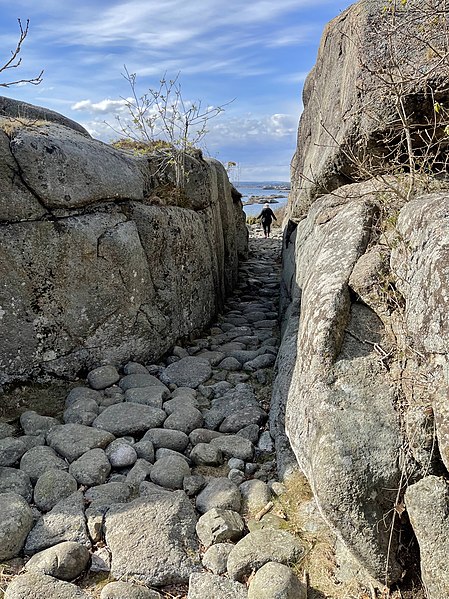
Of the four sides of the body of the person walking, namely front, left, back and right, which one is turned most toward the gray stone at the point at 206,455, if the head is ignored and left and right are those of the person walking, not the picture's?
back

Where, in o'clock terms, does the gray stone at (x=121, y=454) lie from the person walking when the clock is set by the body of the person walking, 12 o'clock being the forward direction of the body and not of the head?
The gray stone is roughly at 6 o'clock from the person walking.

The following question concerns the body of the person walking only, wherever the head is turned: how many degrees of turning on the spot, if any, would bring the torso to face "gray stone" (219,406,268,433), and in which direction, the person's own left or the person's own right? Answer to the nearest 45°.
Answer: approximately 180°

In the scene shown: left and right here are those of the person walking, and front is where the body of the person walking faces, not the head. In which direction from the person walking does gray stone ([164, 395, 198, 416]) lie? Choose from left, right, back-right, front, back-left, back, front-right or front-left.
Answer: back

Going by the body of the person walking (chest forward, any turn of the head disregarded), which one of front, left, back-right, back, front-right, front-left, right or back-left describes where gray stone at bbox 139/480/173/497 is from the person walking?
back

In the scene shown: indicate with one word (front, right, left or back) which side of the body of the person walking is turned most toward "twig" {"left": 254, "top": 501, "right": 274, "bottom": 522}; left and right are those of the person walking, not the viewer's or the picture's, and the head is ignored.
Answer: back

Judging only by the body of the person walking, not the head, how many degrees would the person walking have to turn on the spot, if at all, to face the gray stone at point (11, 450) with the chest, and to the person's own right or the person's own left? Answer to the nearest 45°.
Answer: approximately 180°

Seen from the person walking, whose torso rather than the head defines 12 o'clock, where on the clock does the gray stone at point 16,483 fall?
The gray stone is roughly at 6 o'clock from the person walking.

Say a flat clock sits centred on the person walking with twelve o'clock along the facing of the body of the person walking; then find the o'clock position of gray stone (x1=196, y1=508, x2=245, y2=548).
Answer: The gray stone is roughly at 6 o'clock from the person walking.

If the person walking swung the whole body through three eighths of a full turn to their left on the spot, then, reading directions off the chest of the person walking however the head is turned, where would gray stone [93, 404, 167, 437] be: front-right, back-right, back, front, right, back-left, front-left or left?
front-left

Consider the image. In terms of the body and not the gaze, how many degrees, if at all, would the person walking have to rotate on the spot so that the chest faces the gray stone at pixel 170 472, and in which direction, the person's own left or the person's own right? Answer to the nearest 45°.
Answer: approximately 180°

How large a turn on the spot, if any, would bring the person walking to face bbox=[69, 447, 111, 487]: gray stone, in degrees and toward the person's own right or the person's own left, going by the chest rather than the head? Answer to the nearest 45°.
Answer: approximately 180°

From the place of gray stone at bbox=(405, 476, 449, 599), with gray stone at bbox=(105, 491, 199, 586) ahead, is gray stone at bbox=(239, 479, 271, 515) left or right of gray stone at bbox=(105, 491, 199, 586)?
right

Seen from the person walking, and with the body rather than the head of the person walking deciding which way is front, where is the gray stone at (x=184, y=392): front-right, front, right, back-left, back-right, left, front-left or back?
back

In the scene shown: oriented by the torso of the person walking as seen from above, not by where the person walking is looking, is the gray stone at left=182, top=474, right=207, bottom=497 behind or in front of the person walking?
behind

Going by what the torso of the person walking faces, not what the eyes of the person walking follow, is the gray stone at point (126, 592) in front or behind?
behind

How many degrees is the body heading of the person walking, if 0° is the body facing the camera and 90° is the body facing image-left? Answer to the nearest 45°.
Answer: approximately 180°

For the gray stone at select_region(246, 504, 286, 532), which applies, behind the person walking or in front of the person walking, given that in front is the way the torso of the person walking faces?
behind

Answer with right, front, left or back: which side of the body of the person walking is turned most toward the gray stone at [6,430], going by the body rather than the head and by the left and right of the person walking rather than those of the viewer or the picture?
back
